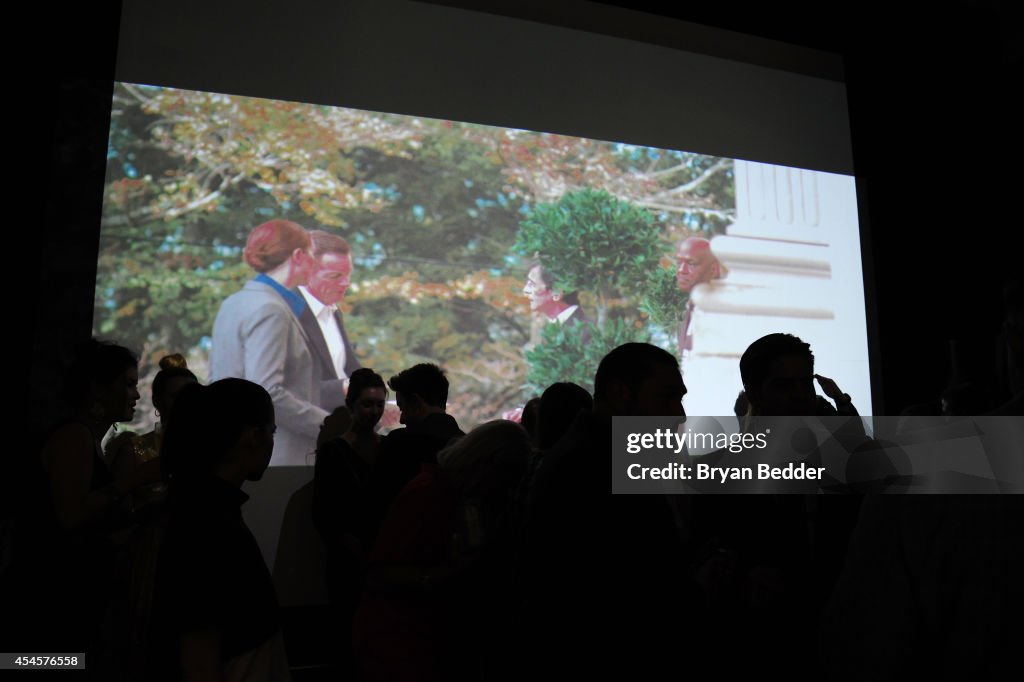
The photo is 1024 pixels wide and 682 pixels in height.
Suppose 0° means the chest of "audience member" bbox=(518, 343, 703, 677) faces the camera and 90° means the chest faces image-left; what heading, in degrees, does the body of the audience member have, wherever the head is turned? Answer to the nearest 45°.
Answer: approximately 270°

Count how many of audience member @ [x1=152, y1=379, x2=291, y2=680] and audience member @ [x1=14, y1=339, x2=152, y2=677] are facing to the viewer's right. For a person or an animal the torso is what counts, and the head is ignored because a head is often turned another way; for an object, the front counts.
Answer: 2

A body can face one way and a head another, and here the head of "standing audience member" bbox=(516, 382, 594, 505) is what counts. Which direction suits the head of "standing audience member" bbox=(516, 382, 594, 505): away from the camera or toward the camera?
away from the camera

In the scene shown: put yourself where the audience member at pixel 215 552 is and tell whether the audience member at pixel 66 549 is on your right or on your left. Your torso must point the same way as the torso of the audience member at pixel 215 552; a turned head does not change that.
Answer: on your left

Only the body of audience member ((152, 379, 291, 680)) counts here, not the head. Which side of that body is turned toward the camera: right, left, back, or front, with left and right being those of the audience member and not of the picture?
right

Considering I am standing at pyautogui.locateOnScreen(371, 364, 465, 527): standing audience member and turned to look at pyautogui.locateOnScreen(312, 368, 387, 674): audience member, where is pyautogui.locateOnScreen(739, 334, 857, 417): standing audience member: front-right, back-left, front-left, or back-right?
back-right

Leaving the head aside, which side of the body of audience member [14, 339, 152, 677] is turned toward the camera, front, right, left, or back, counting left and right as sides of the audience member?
right
